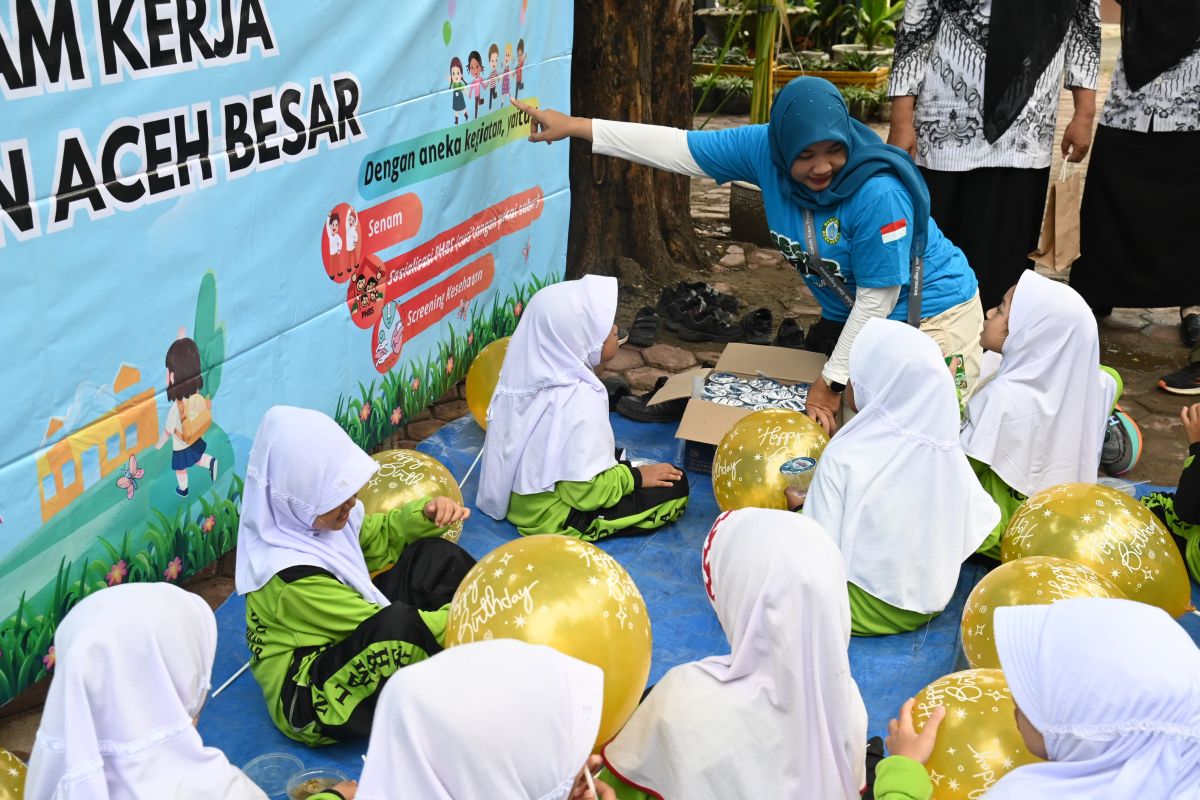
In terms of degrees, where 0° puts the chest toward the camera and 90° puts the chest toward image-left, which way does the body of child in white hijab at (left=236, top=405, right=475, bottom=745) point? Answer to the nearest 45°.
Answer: approximately 270°

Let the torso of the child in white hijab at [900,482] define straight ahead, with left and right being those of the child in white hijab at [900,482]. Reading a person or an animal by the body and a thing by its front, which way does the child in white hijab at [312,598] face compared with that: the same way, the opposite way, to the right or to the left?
to the right

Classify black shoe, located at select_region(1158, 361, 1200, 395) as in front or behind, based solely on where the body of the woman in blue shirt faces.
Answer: behind

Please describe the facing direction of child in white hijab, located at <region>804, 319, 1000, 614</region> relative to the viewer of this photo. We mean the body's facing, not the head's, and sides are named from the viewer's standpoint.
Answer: facing away from the viewer and to the left of the viewer

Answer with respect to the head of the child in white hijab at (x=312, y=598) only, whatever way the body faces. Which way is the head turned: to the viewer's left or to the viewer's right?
to the viewer's right

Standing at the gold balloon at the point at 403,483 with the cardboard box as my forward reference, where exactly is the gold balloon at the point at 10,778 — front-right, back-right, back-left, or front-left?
back-right

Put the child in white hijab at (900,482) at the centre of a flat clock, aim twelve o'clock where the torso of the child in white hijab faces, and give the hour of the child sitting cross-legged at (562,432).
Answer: The child sitting cross-legged is roughly at 11 o'clock from the child in white hijab.

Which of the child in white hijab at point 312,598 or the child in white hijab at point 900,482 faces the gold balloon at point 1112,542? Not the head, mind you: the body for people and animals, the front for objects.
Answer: the child in white hijab at point 312,598

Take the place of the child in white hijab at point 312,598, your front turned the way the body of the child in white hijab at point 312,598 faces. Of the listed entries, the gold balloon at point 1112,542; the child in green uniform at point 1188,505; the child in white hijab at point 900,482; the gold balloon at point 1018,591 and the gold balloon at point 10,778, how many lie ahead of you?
4

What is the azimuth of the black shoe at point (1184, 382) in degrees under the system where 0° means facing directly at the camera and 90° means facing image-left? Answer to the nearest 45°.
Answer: approximately 90°

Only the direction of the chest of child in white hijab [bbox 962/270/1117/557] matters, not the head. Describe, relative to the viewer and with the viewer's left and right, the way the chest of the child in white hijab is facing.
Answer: facing away from the viewer and to the left of the viewer

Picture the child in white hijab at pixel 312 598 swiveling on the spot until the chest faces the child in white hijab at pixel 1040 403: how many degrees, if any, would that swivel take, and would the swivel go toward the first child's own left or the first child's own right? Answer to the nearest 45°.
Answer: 0° — they already face them

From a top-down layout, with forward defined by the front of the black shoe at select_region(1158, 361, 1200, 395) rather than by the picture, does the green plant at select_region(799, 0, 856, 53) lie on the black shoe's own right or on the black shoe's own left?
on the black shoe's own right
